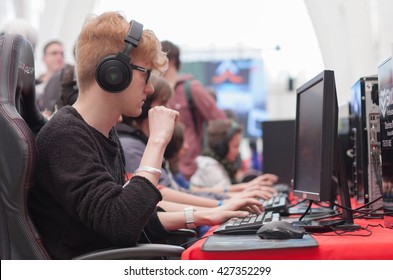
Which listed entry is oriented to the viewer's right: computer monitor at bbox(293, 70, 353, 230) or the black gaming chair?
the black gaming chair

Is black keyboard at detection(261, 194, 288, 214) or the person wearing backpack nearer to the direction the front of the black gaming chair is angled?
the black keyboard

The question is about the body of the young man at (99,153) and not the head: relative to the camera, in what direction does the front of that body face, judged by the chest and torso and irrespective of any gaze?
to the viewer's right

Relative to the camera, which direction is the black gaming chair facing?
to the viewer's right

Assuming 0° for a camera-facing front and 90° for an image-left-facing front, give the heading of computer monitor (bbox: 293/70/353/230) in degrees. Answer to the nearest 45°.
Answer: approximately 90°

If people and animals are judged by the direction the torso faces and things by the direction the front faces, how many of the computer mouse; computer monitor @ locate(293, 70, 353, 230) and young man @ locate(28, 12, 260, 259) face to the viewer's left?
1

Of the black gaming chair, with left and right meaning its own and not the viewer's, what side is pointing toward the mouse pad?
front

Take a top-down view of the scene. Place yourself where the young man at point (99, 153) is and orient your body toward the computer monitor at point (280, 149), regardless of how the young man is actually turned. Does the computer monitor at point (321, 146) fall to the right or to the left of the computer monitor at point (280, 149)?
right

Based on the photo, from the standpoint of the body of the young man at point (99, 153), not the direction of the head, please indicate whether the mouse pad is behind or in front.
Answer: in front

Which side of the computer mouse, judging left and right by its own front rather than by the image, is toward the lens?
right
